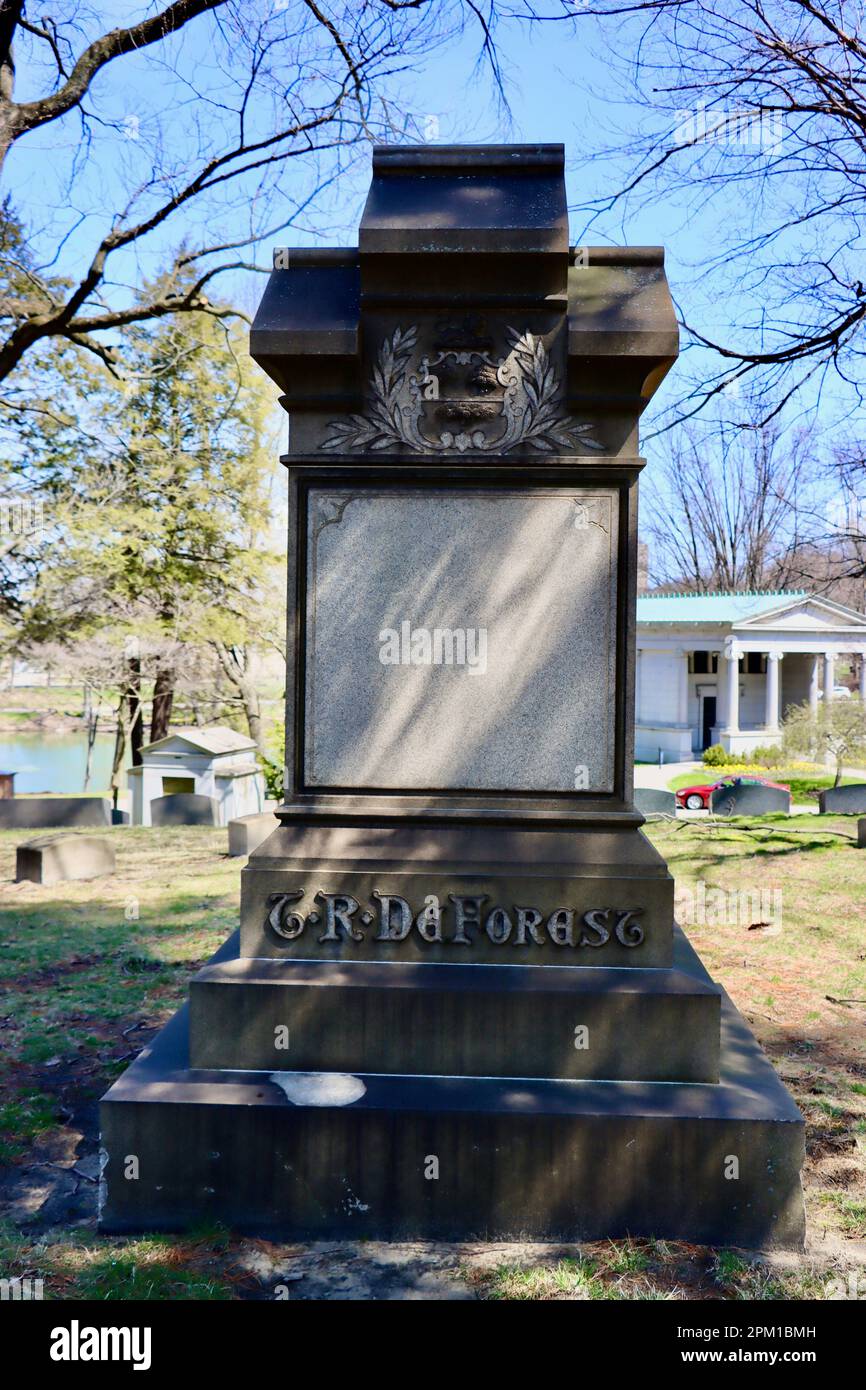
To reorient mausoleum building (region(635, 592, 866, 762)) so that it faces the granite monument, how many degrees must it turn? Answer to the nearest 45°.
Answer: approximately 45° to its right

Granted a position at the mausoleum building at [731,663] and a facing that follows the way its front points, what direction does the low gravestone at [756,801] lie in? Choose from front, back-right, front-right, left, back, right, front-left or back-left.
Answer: front-right

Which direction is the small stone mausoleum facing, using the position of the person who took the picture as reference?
facing the viewer and to the left of the viewer

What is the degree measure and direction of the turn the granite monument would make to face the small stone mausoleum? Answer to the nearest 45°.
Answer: approximately 180°

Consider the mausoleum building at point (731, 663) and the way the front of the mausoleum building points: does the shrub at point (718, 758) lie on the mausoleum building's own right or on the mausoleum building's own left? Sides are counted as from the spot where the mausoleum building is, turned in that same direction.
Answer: on the mausoleum building's own right

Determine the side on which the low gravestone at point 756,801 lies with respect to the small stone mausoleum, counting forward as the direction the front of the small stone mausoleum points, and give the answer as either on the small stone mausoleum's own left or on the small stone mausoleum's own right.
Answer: on the small stone mausoleum's own left

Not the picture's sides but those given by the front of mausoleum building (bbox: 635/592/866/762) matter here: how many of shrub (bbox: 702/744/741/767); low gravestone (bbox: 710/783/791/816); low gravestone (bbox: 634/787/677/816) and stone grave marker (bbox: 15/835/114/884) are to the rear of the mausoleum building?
0

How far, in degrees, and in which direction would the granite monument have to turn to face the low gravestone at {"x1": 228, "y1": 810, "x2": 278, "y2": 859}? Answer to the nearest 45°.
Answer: approximately 180°

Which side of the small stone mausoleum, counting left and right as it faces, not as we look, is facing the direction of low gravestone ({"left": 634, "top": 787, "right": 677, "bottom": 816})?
left

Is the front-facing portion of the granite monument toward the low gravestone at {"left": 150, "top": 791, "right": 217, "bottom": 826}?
no

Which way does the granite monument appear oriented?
toward the camera

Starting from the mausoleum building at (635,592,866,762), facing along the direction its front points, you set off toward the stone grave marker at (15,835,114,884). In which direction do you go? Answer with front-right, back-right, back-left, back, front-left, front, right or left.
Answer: front-right
